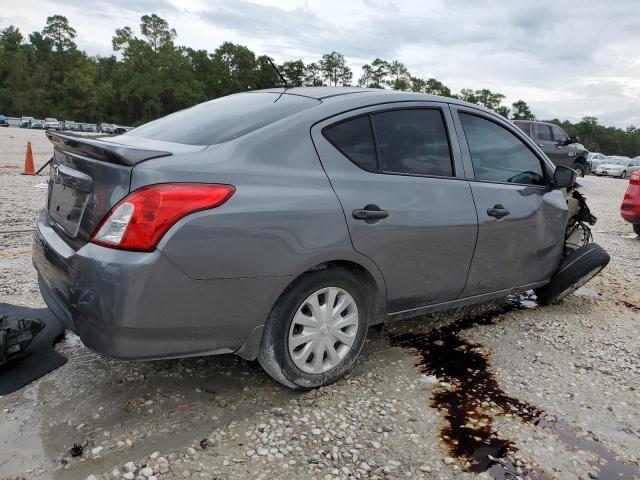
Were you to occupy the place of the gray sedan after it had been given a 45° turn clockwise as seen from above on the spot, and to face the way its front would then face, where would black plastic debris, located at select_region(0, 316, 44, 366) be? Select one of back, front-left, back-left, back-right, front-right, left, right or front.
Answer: back

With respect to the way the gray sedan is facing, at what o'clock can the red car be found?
The red car is roughly at 12 o'clock from the gray sedan.

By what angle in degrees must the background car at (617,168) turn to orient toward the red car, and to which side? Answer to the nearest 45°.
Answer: approximately 45° to its left

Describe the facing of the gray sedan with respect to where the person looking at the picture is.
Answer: facing away from the viewer and to the right of the viewer

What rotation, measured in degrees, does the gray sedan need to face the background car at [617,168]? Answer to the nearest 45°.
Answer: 0° — it already faces it

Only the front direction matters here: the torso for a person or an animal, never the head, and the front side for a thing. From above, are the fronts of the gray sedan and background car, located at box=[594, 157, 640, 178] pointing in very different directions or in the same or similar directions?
very different directions

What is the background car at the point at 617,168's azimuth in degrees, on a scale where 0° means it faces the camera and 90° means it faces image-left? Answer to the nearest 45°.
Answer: approximately 45°

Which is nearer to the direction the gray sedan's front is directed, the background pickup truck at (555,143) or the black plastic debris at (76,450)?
the background pickup truck
